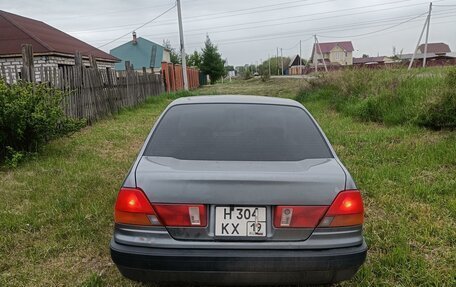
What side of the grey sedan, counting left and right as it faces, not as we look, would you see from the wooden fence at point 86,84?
front

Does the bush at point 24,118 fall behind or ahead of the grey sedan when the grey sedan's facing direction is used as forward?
ahead

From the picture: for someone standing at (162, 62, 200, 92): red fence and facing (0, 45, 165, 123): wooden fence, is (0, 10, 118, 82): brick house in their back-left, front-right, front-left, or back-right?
front-right

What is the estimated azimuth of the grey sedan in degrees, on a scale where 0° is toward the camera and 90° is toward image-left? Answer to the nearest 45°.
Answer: approximately 180°

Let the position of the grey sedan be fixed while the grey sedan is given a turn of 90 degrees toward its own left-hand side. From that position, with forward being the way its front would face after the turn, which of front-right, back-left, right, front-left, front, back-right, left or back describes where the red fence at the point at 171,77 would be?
right

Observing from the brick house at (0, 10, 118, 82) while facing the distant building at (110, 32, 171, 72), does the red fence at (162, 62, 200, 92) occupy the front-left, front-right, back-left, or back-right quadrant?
front-right

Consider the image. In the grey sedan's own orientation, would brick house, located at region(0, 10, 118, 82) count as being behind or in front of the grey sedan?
in front
